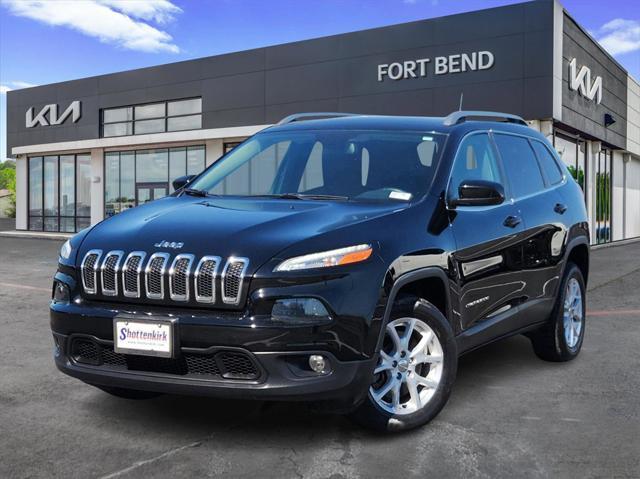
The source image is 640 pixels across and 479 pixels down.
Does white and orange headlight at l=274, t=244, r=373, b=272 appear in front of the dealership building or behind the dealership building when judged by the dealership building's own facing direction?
in front

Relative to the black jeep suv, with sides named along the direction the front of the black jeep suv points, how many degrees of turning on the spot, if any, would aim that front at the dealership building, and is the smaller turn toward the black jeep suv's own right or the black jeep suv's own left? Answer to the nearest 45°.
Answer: approximately 135° to the black jeep suv's own right

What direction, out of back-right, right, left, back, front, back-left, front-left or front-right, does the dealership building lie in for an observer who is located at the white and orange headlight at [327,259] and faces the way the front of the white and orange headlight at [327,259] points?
back-right

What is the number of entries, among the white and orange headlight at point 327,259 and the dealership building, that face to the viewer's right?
0

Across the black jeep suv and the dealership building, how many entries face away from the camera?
0

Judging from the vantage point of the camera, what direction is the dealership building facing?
facing the viewer and to the left of the viewer

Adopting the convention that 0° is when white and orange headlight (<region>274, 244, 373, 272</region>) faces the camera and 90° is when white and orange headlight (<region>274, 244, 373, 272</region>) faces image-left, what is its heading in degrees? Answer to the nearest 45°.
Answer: approximately 45°
